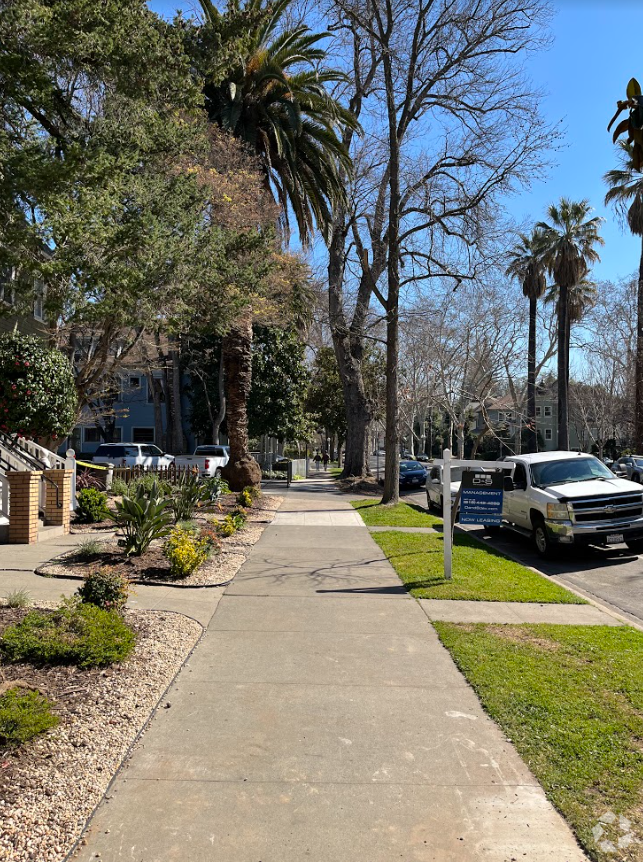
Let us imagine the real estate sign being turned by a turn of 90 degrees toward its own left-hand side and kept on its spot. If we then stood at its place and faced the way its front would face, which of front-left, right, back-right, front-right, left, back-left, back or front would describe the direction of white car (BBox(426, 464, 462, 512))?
left

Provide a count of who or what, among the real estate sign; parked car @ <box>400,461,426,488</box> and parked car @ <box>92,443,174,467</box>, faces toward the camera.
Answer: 2

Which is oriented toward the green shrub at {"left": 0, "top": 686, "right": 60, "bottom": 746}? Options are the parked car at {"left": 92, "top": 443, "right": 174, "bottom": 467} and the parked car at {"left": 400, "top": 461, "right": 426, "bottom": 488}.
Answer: the parked car at {"left": 400, "top": 461, "right": 426, "bottom": 488}

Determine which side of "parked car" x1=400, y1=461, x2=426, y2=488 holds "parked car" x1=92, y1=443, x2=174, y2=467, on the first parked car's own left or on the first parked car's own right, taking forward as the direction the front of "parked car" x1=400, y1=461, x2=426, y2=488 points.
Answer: on the first parked car's own right

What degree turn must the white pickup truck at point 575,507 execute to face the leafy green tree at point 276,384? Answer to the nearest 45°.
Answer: approximately 180°

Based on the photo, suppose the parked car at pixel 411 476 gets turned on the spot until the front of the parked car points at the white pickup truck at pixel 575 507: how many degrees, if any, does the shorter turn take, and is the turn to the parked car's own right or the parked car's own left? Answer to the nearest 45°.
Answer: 0° — it already faces it

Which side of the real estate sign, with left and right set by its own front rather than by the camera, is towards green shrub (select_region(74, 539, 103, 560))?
right

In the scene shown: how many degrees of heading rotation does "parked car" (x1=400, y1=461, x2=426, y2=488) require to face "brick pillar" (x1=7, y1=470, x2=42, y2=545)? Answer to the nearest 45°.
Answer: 0° — it already faces it

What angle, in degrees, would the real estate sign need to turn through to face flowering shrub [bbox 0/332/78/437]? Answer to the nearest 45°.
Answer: approximately 90° to its right

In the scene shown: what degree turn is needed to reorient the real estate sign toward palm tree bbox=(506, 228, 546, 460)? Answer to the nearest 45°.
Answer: approximately 180°

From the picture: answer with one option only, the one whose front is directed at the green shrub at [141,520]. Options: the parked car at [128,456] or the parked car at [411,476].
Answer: the parked car at [411,476]

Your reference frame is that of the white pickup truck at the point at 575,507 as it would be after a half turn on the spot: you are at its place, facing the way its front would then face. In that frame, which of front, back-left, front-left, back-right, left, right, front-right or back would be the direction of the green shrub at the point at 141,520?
left
